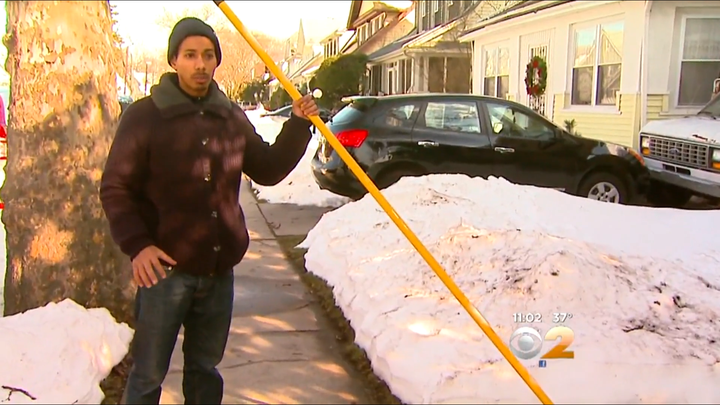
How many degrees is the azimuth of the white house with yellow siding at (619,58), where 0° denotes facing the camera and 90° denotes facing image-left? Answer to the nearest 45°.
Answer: approximately 45°

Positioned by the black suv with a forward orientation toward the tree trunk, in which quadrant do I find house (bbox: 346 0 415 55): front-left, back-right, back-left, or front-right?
back-right

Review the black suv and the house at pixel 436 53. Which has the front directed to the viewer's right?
the black suv

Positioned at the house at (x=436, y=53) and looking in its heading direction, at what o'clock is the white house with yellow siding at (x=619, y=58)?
The white house with yellow siding is roughly at 10 o'clock from the house.

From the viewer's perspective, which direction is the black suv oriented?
to the viewer's right

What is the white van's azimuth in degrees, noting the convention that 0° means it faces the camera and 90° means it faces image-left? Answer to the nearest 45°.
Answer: approximately 45°

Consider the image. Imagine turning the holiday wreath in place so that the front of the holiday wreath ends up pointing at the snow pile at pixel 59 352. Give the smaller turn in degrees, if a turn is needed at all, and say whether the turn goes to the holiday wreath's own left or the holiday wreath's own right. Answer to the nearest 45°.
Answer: approximately 45° to the holiday wreath's own left

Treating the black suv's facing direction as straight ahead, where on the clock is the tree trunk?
The tree trunk is roughly at 4 o'clock from the black suv.

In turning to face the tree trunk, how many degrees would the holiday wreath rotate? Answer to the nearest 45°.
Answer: approximately 45° to its left

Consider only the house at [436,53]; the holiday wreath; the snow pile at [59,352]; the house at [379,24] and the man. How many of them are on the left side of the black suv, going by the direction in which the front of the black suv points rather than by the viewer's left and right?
3

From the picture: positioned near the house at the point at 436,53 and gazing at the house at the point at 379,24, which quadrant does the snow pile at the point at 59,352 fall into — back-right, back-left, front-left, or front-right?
back-left

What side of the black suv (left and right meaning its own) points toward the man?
right

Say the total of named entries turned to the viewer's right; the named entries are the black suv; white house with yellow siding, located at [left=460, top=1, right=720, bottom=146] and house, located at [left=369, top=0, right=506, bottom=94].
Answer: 1

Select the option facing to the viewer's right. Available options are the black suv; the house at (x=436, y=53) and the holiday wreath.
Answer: the black suv
